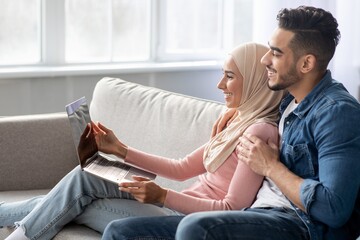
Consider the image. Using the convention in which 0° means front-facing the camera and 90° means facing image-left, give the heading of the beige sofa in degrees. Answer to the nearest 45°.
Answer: approximately 45°

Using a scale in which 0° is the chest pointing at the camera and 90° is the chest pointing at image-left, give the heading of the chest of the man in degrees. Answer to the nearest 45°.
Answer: approximately 90°

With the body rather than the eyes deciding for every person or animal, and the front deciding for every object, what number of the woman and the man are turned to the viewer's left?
2

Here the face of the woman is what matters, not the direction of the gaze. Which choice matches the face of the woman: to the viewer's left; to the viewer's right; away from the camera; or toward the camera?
to the viewer's left

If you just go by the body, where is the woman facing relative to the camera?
to the viewer's left

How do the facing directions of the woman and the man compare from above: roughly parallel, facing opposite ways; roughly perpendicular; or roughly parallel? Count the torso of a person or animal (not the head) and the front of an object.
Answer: roughly parallel

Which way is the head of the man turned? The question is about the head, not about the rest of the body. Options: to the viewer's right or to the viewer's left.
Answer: to the viewer's left
